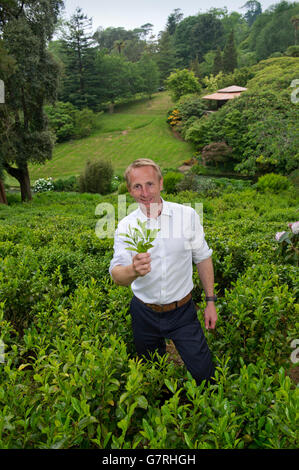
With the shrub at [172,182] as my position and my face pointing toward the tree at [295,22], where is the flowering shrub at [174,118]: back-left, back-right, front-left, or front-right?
front-left

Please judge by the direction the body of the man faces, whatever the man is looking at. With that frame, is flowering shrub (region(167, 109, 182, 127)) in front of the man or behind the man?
behind

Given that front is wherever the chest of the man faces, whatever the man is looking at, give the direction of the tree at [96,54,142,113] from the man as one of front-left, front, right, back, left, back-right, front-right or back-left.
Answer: back

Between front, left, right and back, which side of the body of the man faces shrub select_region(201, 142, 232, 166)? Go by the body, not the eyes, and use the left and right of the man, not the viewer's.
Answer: back

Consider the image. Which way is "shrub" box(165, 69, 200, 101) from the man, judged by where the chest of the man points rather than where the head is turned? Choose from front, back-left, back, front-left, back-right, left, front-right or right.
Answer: back

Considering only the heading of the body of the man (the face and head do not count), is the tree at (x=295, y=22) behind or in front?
behind

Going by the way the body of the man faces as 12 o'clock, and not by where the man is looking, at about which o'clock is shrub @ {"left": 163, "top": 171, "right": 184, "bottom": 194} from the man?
The shrub is roughly at 6 o'clock from the man.

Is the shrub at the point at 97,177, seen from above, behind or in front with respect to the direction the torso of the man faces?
behind

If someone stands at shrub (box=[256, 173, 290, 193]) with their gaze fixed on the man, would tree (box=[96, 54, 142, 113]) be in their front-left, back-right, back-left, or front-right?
back-right

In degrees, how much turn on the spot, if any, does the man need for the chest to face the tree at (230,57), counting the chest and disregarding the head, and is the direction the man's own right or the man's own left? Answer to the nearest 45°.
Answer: approximately 180°

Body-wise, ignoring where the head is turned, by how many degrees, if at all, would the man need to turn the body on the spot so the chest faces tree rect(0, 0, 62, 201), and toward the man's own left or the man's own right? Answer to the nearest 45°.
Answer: approximately 180°

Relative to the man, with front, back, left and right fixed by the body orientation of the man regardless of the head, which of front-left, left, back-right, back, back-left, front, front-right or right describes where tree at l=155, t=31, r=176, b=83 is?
back

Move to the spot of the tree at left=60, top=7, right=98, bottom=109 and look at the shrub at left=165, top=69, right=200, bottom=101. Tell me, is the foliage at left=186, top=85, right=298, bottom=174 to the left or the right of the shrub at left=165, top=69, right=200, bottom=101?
right

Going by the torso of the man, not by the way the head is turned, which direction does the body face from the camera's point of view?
toward the camera

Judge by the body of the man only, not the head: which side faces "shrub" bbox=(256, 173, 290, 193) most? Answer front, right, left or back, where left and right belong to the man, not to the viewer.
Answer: back
